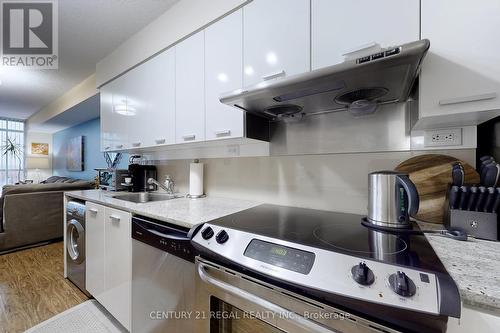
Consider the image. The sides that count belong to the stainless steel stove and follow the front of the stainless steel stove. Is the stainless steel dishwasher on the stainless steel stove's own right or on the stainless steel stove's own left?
on the stainless steel stove's own right

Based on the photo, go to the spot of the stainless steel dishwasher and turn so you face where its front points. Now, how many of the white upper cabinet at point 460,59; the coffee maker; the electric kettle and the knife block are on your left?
3

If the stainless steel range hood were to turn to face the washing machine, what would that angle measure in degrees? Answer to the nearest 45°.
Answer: approximately 45° to its right

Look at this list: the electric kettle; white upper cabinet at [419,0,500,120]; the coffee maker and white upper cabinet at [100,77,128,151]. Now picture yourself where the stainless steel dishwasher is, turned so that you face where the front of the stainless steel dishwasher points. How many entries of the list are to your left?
2

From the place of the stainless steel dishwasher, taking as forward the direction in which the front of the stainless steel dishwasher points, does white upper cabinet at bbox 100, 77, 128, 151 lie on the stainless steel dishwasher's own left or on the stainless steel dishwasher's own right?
on the stainless steel dishwasher's own right

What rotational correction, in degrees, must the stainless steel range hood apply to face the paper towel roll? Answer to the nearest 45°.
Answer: approximately 90° to its right

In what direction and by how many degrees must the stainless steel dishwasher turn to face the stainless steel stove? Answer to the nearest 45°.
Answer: approximately 90° to its left

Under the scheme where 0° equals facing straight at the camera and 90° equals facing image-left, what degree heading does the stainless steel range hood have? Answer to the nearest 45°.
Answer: approximately 45°

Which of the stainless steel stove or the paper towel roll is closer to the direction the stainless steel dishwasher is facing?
the stainless steel stove

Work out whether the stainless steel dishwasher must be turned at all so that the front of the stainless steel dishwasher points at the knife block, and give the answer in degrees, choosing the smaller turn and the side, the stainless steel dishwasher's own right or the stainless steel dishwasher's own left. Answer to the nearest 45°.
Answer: approximately 90° to the stainless steel dishwasher's own left
